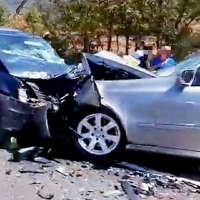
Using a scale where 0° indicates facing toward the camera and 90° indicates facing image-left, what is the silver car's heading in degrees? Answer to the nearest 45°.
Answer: approximately 90°

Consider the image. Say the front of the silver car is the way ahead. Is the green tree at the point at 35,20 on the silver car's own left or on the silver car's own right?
on the silver car's own right
